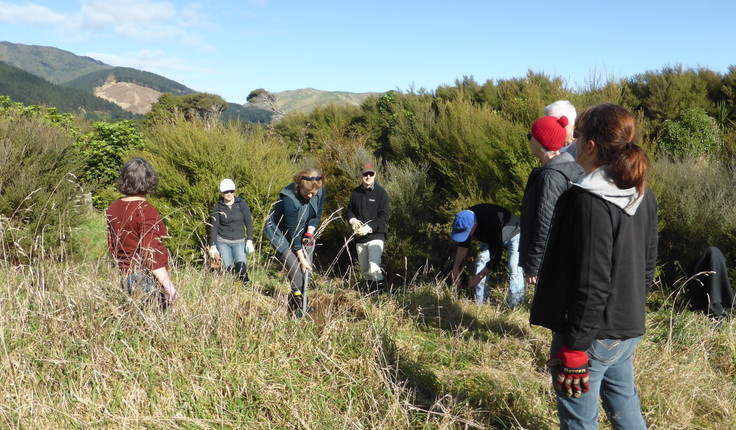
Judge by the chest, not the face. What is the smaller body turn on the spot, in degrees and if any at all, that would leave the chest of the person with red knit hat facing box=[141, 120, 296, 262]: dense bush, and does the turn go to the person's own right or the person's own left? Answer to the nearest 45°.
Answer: approximately 45° to the person's own right

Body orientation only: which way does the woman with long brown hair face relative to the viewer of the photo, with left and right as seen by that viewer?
facing away from the viewer and to the left of the viewer

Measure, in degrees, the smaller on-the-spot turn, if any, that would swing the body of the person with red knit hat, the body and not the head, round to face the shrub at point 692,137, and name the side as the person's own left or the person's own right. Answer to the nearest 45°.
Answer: approximately 90° to the person's own right

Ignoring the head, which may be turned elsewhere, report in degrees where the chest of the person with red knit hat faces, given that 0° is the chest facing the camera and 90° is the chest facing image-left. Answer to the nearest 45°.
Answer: approximately 90°

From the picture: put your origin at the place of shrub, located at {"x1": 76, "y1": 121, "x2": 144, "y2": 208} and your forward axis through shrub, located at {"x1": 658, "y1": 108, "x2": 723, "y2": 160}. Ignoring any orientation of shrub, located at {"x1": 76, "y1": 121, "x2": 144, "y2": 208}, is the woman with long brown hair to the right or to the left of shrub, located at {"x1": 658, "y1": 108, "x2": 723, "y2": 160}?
right

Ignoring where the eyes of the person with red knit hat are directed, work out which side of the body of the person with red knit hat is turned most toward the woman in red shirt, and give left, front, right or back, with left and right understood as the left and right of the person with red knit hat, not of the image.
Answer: front

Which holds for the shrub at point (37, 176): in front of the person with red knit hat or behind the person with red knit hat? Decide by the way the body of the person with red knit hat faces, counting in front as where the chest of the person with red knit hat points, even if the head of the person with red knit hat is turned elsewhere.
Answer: in front

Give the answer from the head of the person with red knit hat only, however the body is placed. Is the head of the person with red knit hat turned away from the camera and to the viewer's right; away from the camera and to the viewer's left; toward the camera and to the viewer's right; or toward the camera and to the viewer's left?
away from the camera and to the viewer's left

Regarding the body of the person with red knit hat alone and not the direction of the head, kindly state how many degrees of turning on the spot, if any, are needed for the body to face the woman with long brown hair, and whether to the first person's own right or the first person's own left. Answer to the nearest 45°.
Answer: approximately 90° to the first person's own left

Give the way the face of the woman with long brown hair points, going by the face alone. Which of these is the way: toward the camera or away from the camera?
away from the camera

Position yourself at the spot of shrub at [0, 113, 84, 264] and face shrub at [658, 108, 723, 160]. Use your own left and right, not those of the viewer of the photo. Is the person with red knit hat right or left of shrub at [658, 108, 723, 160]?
right

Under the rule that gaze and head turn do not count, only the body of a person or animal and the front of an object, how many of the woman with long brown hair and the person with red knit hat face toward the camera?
0
